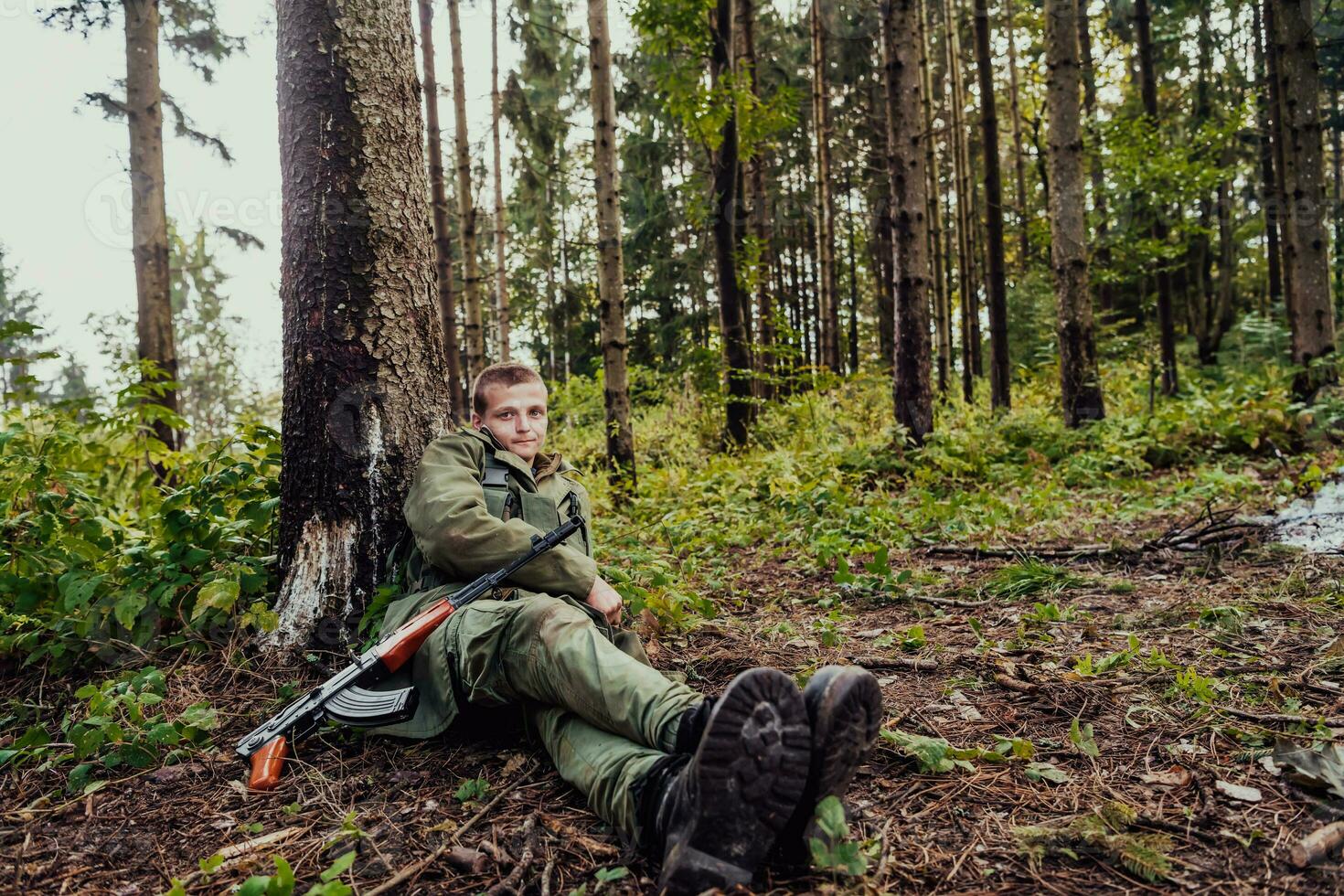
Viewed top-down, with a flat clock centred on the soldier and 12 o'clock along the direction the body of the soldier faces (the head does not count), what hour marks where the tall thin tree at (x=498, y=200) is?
The tall thin tree is roughly at 7 o'clock from the soldier.

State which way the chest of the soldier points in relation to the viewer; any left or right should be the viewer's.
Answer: facing the viewer and to the right of the viewer

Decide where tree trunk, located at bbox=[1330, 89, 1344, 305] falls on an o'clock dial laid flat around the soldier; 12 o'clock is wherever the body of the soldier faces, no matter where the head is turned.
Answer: The tree trunk is roughly at 9 o'clock from the soldier.

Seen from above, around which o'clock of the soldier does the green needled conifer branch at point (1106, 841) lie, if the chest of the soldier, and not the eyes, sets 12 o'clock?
The green needled conifer branch is roughly at 11 o'clock from the soldier.

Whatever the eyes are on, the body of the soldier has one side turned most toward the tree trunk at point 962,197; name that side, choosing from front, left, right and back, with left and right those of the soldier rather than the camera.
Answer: left

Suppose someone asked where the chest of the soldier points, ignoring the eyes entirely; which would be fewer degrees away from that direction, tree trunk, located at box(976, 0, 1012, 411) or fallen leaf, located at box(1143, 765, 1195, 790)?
the fallen leaf

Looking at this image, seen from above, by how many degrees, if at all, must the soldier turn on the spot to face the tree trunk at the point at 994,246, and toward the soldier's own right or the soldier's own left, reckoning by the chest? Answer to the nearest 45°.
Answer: approximately 90° to the soldier's own left

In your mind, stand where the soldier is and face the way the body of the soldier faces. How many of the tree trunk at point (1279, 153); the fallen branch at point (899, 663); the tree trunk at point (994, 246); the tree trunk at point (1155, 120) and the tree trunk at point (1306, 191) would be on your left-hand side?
5

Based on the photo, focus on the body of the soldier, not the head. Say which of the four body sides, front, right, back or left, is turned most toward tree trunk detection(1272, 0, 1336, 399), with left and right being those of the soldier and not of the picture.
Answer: left

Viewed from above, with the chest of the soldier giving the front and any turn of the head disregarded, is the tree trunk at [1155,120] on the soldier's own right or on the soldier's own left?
on the soldier's own left

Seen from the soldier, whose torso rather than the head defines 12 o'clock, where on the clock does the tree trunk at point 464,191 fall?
The tree trunk is roughly at 7 o'clock from the soldier.

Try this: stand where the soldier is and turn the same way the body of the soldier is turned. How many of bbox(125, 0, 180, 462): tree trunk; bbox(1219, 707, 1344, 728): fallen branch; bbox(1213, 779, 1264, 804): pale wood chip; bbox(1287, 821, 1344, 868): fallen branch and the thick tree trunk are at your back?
2

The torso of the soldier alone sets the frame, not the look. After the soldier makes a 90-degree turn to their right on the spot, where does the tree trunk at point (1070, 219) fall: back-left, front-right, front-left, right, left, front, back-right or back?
back
